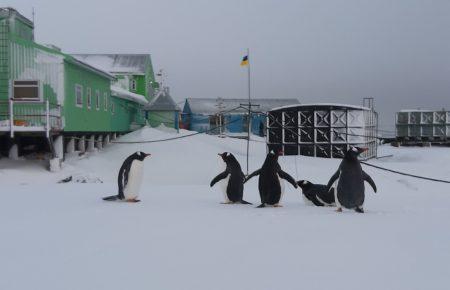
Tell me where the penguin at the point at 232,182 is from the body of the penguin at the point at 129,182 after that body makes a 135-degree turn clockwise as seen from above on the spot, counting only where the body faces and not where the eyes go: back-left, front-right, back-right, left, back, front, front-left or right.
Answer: back-left

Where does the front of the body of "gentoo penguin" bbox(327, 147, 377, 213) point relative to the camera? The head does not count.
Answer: away from the camera

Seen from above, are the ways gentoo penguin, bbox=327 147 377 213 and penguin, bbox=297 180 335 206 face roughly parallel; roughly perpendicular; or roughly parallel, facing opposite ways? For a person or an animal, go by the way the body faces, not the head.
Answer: roughly perpendicular

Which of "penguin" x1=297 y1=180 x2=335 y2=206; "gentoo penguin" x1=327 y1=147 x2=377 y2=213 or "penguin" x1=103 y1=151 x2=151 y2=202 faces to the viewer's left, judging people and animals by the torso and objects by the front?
"penguin" x1=297 y1=180 x2=335 y2=206

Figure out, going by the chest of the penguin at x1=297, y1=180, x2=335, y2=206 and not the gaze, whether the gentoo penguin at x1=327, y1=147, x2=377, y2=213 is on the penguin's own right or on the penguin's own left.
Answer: on the penguin's own left

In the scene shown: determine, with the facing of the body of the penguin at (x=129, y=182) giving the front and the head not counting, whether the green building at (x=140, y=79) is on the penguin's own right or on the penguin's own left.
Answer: on the penguin's own left

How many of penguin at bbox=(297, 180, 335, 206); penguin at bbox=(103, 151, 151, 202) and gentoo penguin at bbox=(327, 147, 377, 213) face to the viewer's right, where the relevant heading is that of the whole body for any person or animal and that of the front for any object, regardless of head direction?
1

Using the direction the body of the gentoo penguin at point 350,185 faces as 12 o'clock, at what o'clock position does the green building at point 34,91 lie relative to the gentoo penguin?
The green building is roughly at 10 o'clock from the gentoo penguin.

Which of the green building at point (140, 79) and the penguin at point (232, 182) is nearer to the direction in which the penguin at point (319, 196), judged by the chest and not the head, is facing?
the penguin

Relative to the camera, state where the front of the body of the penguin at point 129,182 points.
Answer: to the viewer's right

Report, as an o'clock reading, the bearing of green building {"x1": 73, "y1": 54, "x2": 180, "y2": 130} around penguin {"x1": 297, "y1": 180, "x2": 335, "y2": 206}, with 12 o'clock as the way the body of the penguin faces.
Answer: The green building is roughly at 2 o'clock from the penguin.

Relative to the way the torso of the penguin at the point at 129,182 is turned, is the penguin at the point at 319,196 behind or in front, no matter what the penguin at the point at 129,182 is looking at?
in front

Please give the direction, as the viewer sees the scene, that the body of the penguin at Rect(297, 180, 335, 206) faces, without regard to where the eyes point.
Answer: to the viewer's left

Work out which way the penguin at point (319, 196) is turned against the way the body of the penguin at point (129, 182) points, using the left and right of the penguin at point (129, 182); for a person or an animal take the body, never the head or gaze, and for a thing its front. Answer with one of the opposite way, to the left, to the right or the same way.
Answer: the opposite way

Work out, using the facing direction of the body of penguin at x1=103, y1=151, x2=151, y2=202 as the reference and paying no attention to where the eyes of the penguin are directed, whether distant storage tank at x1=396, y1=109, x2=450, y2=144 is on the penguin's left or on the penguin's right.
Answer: on the penguin's left
